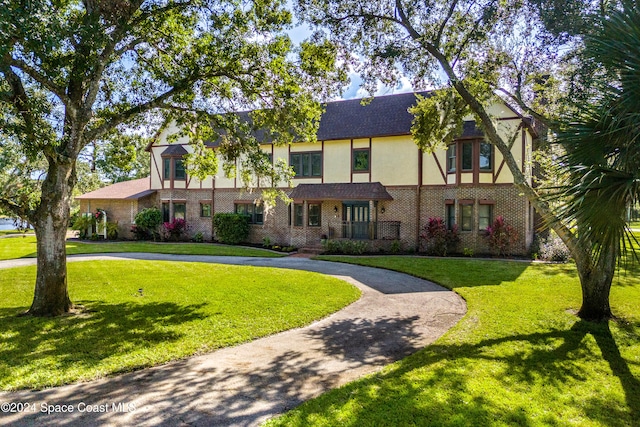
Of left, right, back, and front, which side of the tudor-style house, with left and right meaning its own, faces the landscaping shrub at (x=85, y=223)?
right

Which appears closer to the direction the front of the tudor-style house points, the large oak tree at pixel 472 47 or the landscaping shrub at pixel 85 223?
the large oak tree

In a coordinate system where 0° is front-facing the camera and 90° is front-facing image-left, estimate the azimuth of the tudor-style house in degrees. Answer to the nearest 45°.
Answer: approximately 0°

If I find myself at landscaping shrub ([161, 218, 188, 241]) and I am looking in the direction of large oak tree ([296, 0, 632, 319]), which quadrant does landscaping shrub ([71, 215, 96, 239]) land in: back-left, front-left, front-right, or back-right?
back-right

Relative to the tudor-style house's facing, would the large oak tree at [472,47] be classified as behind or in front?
in front

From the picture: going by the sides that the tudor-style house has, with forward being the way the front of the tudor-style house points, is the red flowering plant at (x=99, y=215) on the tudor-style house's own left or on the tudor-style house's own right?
on the tudor-style house's own right

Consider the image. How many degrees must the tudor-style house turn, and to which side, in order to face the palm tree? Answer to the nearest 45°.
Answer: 0° — it already faces it
